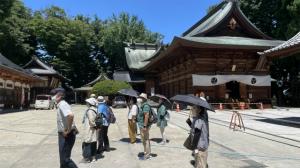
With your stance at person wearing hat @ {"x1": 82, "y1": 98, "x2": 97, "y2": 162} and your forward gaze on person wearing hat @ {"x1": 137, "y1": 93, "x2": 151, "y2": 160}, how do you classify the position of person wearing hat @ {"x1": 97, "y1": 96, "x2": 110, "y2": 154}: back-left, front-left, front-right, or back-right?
front-left

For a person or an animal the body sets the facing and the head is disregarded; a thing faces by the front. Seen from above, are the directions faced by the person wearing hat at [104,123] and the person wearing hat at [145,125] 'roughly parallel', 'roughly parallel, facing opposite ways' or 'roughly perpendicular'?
roughly parallel

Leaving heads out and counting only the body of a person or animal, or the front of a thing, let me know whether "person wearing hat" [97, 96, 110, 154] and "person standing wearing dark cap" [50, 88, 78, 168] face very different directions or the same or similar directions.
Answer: same or similar directions

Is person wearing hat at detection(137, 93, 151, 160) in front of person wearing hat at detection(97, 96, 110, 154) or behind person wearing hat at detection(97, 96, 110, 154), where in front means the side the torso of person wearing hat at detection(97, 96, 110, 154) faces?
behind

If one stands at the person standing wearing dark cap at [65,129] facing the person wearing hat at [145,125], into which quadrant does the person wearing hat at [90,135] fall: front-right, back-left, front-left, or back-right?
front-left

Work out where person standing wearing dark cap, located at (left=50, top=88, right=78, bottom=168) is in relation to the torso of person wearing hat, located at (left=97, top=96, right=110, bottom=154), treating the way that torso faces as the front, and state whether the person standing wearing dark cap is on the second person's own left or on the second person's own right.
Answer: on the second person's own left
